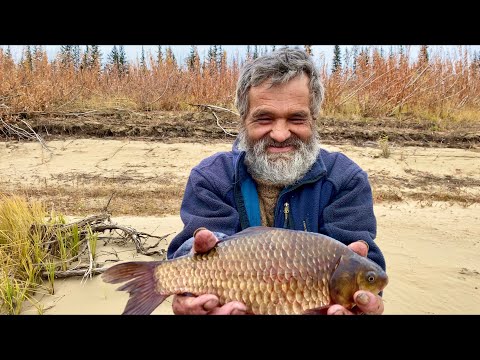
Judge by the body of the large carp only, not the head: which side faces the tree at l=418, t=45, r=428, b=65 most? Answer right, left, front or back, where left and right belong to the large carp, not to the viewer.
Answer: left

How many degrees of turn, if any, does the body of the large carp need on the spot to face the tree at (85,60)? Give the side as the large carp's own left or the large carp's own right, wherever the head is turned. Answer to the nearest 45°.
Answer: approximately 90° to the large carp's own left

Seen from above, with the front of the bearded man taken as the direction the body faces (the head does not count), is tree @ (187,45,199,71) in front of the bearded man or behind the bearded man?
behind

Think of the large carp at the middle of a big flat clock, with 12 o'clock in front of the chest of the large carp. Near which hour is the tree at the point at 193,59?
The tree is roughly at 9 o'clock from the large carp.

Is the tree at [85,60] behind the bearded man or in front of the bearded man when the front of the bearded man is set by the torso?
behind

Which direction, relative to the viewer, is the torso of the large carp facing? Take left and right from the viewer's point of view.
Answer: facing to the right of the viewer

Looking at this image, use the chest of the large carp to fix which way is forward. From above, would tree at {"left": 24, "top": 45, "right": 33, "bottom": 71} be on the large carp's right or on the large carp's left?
on the large carp's left

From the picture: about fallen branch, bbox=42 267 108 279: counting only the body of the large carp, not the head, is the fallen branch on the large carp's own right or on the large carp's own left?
on the large carp's own left

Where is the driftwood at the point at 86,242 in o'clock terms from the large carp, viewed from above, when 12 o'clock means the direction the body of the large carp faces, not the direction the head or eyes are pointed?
The driftwood is roughly at 8 o'clock from the large carp.
